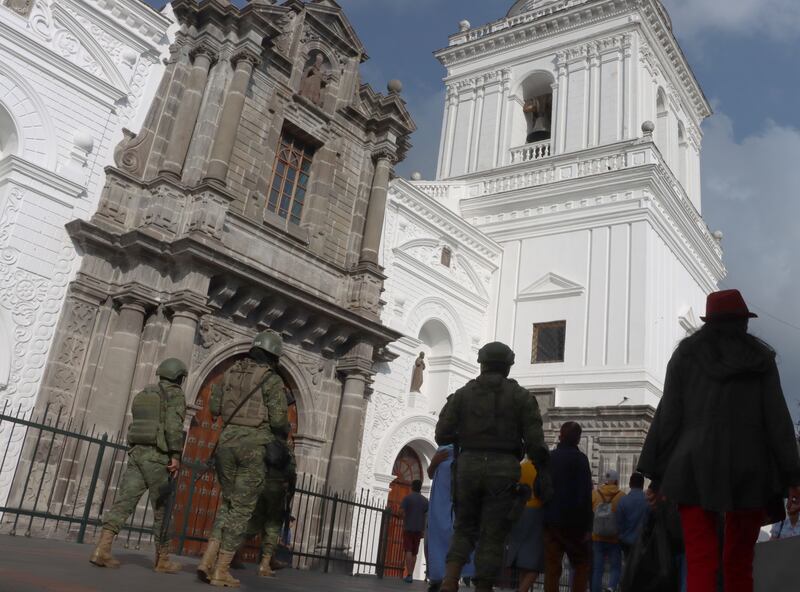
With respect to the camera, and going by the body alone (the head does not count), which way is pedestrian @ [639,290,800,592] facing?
away from the camera

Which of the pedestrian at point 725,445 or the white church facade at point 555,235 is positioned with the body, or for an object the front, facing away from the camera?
the pedestrian

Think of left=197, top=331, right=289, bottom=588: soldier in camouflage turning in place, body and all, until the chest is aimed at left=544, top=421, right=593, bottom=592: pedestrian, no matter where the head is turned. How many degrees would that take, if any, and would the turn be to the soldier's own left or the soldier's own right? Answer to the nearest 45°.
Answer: approximately 45° to the soldier's own right

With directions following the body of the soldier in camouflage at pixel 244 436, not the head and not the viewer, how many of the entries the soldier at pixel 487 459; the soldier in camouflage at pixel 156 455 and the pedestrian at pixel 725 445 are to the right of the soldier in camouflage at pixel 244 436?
2

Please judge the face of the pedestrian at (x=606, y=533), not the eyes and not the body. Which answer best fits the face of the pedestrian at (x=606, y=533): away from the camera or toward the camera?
away from the camera

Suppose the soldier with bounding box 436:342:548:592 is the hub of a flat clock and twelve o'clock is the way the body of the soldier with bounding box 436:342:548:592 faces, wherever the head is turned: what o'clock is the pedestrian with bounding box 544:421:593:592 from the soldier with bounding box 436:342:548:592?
the pedestrian with bounding box 544:421:593:592 is roughly at 1 o'clock from the soldier with bounding box 436:342:548:592.

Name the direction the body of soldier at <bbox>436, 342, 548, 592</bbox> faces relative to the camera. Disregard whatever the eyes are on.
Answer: away from the camera

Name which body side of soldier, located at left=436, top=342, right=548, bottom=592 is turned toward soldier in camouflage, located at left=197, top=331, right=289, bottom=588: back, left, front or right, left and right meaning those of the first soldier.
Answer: left

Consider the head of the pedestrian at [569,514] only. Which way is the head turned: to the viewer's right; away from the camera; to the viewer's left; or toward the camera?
away from the camera

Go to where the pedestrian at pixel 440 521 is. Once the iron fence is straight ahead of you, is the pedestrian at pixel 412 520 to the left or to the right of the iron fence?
right

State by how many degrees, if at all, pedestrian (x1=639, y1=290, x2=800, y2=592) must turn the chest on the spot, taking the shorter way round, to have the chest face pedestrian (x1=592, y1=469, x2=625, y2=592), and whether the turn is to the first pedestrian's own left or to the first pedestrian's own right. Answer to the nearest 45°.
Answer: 0° — they already face them
